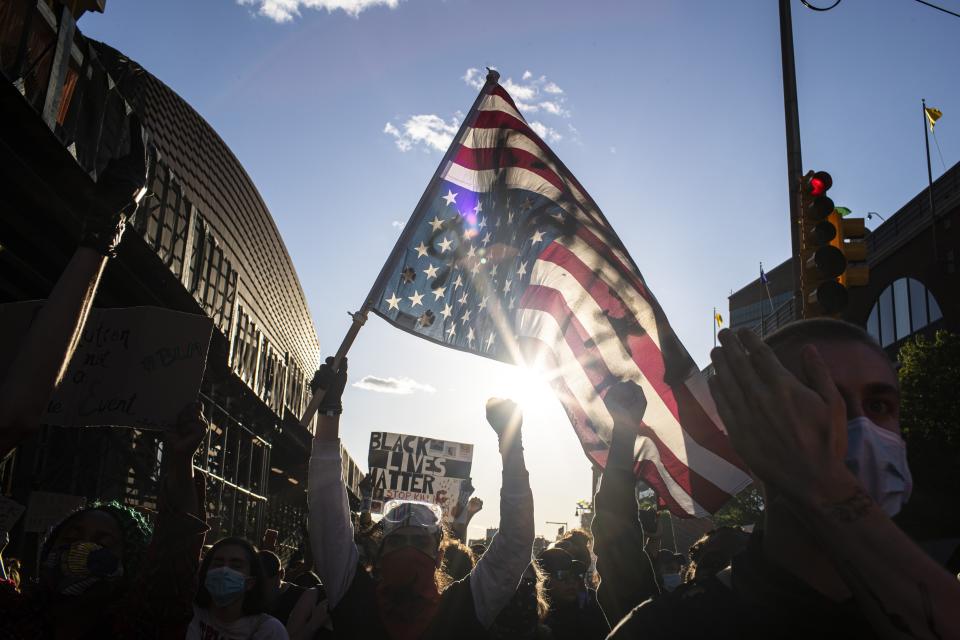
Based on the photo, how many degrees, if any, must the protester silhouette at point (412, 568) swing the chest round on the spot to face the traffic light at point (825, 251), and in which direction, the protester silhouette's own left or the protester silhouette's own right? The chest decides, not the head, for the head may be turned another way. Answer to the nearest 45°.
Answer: approximately 135° to the protester silhouette's own left

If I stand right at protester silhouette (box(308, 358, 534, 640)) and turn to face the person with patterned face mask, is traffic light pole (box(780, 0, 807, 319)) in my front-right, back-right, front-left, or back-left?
back-right

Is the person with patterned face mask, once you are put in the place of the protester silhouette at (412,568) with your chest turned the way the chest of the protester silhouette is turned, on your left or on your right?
on your right

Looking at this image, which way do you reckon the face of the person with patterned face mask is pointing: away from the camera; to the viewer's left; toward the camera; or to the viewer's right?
toward the camera

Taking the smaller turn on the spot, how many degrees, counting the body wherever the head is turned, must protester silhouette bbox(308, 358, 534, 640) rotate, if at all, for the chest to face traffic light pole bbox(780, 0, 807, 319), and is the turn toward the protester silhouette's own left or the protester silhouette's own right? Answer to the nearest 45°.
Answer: approximately 135° to the protester silhouette's own left

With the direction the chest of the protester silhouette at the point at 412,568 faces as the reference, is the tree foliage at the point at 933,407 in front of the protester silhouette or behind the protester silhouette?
behind

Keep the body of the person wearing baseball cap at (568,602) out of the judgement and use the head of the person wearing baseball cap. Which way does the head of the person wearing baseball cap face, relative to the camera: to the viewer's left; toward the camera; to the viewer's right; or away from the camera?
toward the camera

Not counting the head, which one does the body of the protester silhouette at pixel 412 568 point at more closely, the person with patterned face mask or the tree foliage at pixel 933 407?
the person with patterned face mask

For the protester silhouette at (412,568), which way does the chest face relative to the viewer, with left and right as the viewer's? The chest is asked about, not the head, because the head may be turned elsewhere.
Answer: facing the viewer

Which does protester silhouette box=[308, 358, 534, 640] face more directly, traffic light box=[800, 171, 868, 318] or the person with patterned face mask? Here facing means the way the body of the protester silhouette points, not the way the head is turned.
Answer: the person with patterned face mask

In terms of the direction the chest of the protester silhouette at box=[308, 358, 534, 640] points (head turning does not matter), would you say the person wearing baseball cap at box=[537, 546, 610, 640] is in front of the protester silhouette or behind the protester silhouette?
behind
